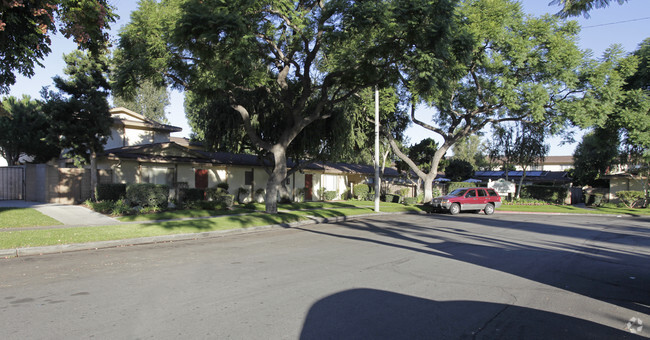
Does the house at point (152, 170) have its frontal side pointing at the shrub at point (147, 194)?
yes

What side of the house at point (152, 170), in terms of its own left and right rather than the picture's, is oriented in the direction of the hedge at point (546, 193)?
left

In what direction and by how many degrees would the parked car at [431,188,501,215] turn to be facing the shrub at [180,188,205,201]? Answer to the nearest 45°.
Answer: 0° — it already faces it

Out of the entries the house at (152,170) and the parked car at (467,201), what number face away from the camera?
0

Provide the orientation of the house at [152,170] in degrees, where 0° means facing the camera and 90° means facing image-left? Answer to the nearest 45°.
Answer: approximately 0°

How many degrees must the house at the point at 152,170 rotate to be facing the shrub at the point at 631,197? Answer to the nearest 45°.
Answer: approximately 90° to its left

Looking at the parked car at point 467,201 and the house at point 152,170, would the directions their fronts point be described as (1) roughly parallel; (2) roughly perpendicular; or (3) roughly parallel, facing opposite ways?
roughly perpendicular

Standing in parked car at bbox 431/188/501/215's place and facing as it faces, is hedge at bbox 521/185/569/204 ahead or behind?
behind

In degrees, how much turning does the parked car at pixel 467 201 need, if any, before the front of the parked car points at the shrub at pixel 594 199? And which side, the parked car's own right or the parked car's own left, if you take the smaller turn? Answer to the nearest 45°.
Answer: approximately 180°

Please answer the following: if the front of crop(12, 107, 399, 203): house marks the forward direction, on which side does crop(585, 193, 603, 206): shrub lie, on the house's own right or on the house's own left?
on the house's own left
